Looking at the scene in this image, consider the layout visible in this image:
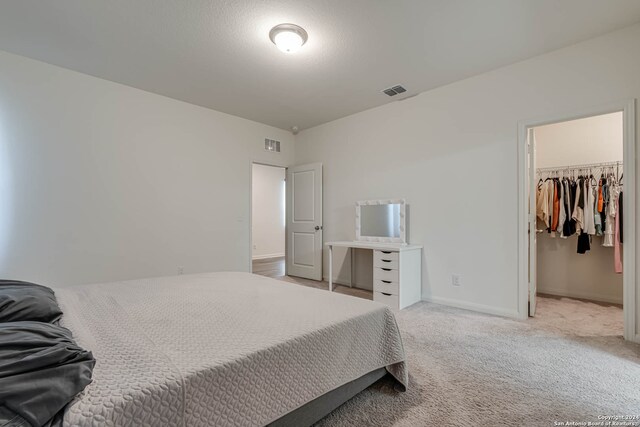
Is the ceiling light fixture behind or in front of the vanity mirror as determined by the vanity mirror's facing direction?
in front

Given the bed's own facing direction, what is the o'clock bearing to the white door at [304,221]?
The white door is roughly at 11 o'clock from the bed.

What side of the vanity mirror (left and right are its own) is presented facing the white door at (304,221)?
right

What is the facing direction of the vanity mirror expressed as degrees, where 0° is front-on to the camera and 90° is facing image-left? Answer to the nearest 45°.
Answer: approximately 45°

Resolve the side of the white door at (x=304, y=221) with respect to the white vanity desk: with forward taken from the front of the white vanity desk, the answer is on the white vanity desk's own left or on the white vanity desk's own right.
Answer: on the white vanity desk's own right

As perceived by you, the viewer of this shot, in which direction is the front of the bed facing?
facing away from the viewer and to the right of the viewer

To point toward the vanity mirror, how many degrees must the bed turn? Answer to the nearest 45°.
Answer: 0° — it already faces it
